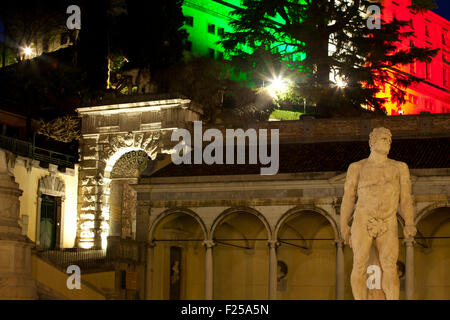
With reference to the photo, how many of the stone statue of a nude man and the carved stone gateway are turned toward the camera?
2

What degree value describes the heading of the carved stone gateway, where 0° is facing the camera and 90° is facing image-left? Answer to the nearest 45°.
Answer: approximately 0°

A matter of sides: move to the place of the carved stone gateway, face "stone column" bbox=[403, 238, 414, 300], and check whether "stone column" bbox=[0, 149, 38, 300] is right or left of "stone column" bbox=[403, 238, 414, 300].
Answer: right

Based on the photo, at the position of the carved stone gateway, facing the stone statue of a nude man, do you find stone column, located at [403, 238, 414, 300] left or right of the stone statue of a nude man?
left

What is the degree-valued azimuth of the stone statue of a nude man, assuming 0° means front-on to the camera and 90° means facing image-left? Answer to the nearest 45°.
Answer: approximately 0°

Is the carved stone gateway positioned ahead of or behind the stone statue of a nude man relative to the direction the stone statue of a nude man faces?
behind

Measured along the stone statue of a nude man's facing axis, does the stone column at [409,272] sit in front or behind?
behind

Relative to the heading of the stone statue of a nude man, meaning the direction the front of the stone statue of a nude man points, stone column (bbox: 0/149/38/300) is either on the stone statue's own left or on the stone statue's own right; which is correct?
on the stone statue's own right

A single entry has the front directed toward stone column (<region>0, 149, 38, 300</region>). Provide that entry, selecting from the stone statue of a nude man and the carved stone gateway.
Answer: the carved stone gateway

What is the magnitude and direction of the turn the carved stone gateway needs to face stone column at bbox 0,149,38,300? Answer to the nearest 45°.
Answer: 0° — it already faces it

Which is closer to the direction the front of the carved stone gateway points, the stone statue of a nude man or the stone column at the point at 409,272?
the stone statue of a nude man
